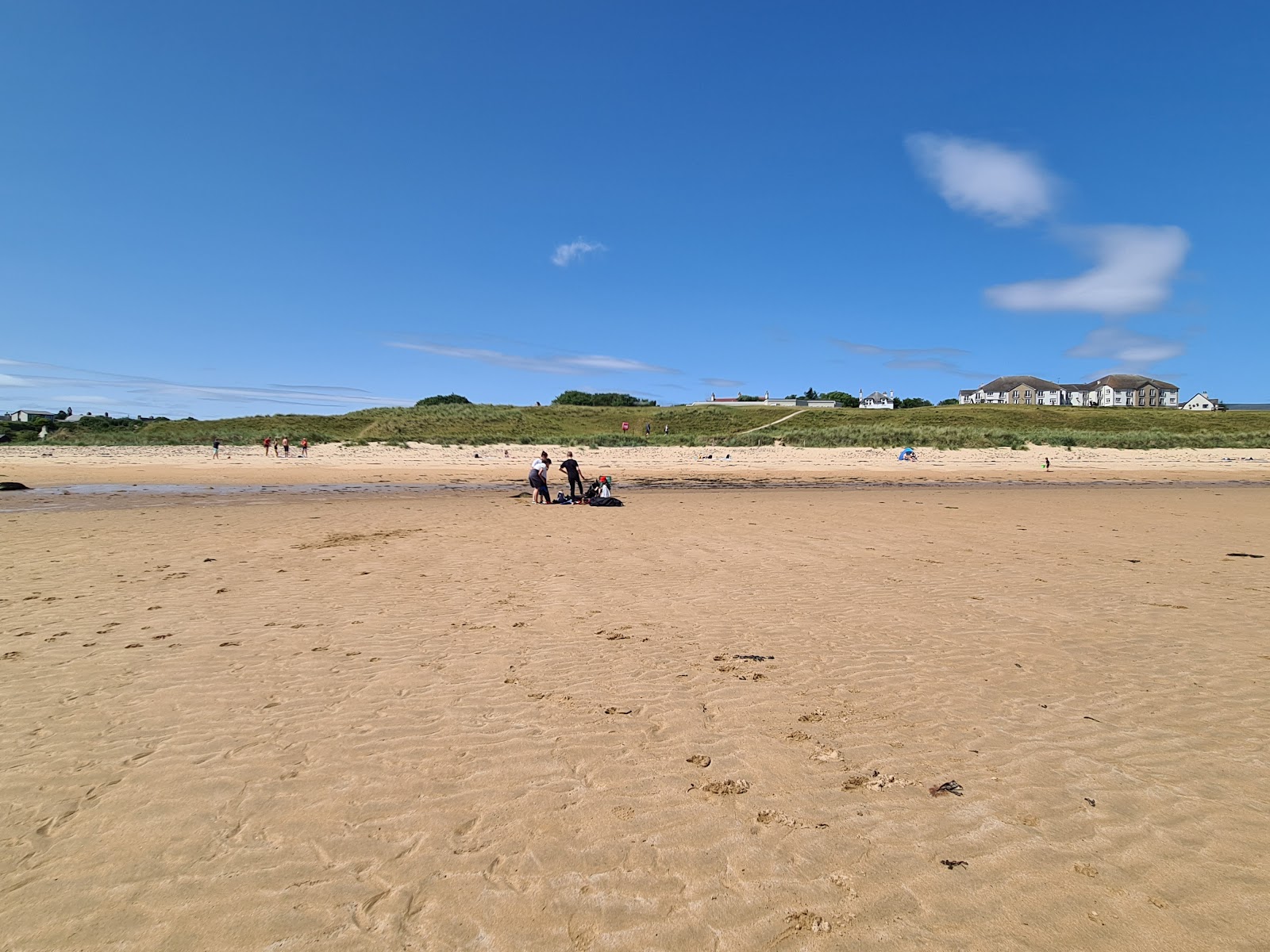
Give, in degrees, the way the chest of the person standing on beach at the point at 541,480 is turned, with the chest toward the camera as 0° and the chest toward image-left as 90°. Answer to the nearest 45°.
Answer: approximately 270°
